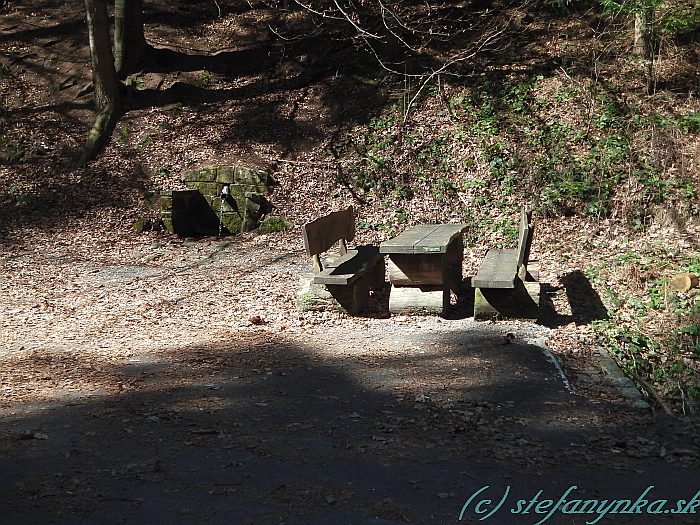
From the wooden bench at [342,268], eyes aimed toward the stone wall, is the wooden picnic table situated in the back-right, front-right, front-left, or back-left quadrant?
back-right

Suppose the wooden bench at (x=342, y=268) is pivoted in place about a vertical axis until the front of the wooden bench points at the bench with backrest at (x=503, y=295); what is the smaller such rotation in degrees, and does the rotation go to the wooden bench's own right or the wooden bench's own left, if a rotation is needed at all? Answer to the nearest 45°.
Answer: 0° — it already faces it

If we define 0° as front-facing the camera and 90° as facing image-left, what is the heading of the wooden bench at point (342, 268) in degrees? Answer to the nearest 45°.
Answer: approximately 315°

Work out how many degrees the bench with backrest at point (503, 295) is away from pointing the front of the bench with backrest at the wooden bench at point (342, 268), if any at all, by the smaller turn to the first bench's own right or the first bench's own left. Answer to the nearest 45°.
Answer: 0° — it already faces it

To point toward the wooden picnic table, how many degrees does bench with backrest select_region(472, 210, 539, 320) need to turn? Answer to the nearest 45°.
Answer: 0° — it already faces it

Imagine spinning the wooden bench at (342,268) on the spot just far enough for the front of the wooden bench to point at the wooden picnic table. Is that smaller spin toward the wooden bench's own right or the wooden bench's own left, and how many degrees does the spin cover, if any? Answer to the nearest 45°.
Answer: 0° — it already faces it

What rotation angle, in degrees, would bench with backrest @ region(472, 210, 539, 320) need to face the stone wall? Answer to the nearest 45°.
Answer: approximately 45° to its right

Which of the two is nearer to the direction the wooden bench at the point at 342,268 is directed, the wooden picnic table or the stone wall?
the wooden picnic table

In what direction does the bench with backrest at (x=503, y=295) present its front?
to the viewer's left
